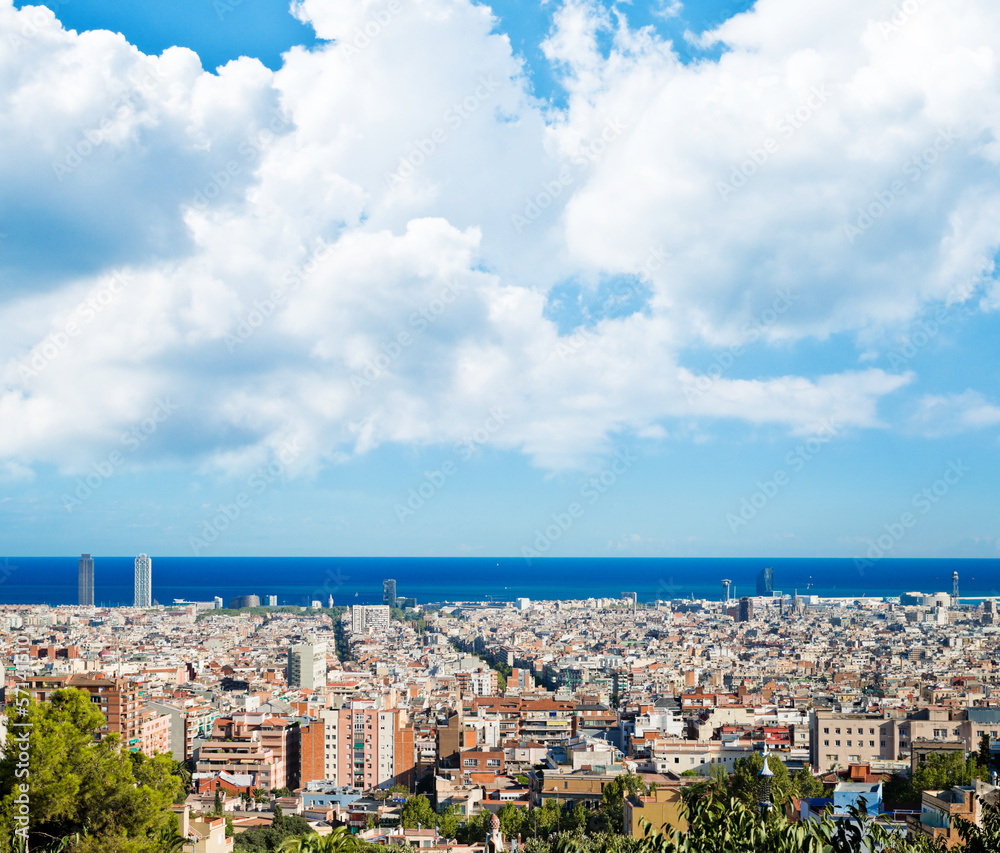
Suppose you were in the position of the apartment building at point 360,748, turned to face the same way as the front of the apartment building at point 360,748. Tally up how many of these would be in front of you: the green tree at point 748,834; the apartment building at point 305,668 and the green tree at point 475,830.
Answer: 2

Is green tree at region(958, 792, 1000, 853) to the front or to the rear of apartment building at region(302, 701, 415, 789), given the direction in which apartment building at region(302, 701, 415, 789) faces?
to the front

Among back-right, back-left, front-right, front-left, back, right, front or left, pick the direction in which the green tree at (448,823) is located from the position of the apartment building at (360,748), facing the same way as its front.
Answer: front

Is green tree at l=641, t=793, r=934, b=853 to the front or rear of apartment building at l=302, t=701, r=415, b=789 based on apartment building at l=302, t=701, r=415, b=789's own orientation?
to the front

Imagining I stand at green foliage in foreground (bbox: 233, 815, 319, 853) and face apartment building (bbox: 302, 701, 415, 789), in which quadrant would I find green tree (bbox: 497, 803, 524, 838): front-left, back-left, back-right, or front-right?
front-right

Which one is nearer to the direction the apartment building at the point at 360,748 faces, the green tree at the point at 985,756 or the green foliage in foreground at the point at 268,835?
the green foliage in foreground

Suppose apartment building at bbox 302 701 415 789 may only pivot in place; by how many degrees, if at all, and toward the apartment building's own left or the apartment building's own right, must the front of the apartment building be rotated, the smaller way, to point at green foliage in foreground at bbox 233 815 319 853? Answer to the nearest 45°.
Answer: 0° — it already faces it

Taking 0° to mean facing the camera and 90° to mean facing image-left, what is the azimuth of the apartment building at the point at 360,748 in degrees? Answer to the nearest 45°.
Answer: approximately 0°

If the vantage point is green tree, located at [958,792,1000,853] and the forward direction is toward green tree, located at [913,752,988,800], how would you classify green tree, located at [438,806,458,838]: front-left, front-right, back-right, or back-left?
front-left

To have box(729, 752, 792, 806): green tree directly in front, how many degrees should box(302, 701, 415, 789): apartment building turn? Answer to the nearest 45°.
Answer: approximately 45° to its left

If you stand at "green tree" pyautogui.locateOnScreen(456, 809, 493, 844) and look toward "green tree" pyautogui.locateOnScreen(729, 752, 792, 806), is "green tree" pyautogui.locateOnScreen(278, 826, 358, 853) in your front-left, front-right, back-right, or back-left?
back-right

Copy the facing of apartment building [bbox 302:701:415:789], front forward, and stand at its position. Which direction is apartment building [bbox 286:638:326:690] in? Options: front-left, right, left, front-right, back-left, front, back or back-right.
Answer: back

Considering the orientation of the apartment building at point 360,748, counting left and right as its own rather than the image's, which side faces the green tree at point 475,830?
front
